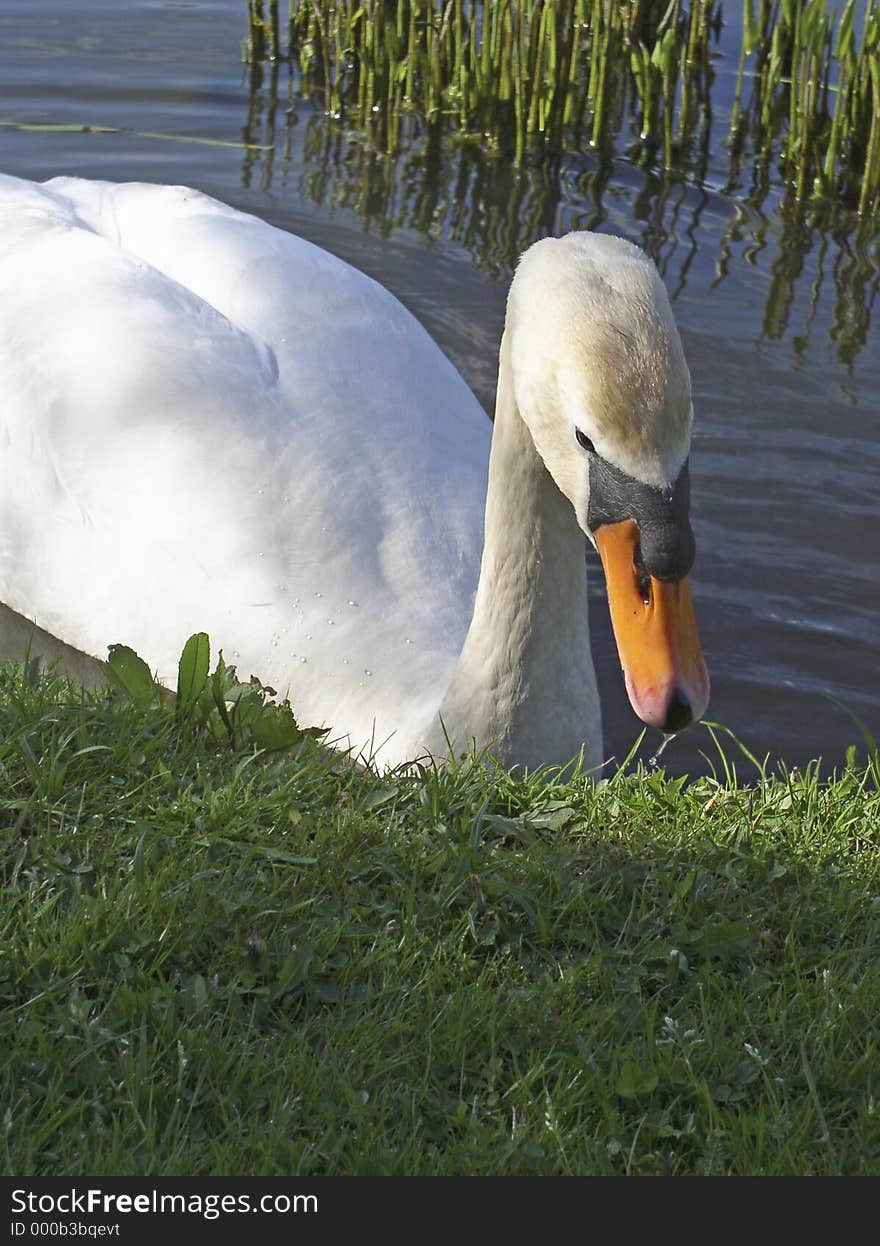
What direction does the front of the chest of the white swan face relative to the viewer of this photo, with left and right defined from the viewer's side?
facing the viewer and to the right of the viewer

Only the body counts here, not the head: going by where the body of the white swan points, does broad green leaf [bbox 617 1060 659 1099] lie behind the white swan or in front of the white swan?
in front

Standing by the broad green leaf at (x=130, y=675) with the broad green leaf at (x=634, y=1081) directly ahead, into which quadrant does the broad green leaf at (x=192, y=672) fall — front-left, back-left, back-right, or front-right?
front-left

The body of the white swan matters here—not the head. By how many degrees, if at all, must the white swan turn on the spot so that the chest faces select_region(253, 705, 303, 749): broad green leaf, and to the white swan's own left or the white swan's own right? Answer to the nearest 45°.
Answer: approximately 45° to the white swan's own right
